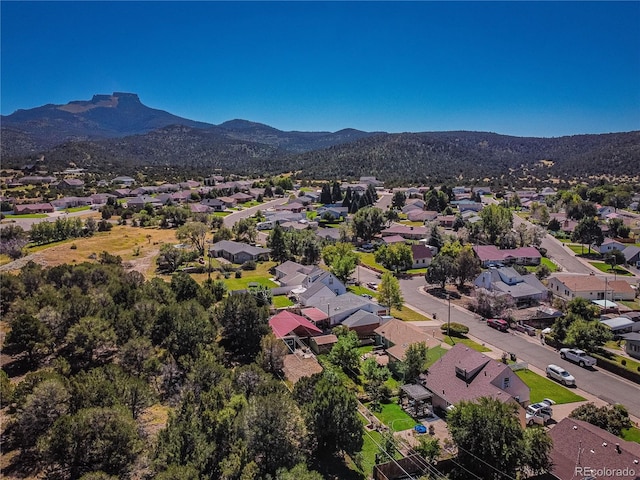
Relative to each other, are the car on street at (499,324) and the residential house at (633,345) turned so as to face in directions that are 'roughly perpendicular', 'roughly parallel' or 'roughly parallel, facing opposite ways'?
roughly perpendicular

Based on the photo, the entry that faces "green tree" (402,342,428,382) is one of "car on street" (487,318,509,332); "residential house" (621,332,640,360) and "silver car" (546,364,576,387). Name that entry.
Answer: the residential house

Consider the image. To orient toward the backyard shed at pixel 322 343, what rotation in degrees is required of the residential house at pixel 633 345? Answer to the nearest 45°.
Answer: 0° — it already faces it

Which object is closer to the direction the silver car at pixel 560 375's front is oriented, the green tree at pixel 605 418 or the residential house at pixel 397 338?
the green tree

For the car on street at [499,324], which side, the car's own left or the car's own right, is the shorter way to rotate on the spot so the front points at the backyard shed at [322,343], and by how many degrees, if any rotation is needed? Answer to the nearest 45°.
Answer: approximately 90° to the car's own left

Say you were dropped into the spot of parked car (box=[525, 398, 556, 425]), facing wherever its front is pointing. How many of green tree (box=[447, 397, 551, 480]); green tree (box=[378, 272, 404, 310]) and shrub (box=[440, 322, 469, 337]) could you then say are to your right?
2

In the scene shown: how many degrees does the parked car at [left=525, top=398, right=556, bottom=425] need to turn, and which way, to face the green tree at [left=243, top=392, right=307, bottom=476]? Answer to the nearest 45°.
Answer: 0° — it already faces it

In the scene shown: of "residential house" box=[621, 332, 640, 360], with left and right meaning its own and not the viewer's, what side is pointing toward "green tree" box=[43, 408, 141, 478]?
front

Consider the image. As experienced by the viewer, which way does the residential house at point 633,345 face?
facing the viewer and to the left of the viewer

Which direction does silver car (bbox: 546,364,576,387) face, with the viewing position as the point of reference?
facing the viewer and to the right of the viewer

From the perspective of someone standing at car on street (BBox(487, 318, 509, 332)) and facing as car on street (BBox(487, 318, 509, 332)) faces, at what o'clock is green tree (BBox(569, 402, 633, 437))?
The green tree is roughly at 7 o'clock from the car on street.

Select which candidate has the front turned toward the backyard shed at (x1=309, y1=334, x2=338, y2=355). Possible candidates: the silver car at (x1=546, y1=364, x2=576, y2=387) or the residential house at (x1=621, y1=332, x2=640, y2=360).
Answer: the residential house at (x1=621, y1=332, x2=640, y2=360)

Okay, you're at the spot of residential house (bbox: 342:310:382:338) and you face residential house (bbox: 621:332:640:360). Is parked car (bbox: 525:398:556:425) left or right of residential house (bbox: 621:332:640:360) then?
right

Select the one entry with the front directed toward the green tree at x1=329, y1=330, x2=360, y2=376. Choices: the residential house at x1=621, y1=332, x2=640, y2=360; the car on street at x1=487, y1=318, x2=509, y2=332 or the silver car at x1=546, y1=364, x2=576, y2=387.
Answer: the residential house

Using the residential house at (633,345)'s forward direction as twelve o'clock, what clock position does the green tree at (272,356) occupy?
The green tree is roughly at 12 o'clock from the residential house.
